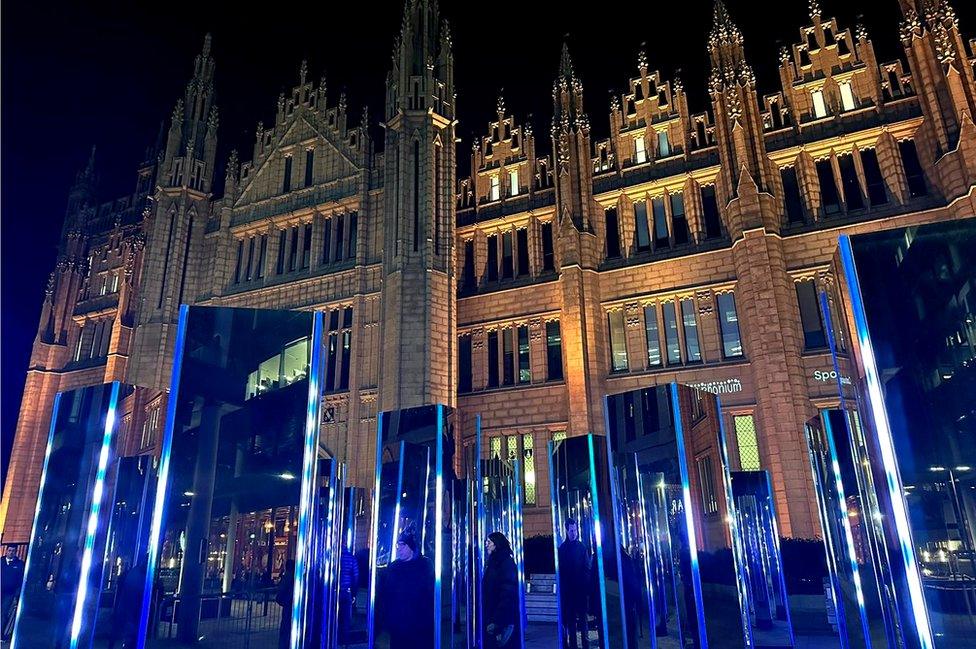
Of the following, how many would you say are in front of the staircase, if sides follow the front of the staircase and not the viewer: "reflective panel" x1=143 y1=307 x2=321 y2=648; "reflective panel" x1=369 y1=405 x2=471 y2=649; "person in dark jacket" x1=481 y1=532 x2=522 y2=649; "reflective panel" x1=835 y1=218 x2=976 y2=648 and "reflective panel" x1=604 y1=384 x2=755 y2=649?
5

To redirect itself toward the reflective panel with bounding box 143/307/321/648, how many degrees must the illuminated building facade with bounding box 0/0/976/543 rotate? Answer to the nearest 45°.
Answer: approximately 45° to its left

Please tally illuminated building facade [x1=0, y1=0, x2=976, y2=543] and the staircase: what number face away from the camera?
0

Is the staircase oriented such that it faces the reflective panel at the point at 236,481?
yes

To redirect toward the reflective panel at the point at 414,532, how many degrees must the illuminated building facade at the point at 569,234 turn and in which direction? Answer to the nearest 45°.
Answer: approximately 45° to its left

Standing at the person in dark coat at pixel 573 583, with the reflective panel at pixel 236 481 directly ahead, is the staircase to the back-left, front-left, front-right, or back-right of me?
back-right

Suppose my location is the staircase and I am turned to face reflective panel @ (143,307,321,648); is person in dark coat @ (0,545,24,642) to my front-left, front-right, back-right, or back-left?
front-right

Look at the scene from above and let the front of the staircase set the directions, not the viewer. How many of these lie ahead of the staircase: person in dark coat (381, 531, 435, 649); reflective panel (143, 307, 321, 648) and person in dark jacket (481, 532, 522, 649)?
3

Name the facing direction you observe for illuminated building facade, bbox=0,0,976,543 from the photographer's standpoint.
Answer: facing the viewer and to the left of the viewer

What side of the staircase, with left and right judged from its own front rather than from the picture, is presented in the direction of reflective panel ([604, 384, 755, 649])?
front

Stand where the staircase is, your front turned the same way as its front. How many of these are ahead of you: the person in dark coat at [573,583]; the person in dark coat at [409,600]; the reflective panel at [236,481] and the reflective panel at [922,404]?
4

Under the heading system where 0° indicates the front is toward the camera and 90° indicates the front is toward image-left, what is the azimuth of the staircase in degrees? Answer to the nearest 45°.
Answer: approximately 0°

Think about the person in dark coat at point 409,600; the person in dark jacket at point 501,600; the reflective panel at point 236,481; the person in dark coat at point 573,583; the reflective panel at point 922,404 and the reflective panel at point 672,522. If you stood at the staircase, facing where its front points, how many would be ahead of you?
6

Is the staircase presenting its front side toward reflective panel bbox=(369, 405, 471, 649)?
yes
